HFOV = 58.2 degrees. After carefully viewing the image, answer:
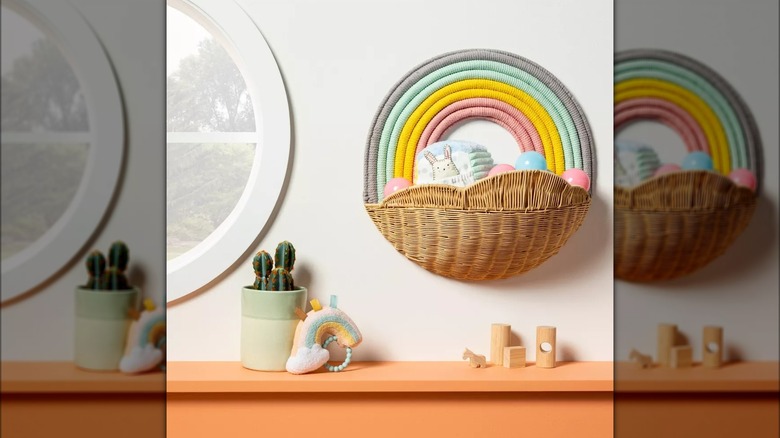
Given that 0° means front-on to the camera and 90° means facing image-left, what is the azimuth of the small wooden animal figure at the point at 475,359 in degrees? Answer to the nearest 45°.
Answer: approximately 90°

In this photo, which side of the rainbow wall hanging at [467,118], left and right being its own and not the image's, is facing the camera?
front

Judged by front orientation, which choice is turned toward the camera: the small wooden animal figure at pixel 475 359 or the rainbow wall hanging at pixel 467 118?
the rainbow wall hanging
